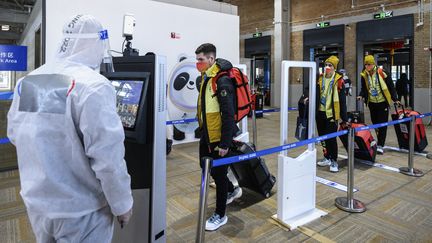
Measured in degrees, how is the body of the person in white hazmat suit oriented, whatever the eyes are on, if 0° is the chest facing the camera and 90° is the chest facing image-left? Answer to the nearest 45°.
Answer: approximately 225°

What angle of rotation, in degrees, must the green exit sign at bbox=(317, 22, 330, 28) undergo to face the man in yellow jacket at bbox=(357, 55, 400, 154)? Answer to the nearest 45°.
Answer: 0° — it already faces them

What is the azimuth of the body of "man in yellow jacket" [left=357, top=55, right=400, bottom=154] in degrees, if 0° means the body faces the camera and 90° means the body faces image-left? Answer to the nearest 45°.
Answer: approximately 45°

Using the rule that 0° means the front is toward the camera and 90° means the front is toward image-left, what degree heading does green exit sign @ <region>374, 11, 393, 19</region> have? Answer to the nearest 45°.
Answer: approximately 45°

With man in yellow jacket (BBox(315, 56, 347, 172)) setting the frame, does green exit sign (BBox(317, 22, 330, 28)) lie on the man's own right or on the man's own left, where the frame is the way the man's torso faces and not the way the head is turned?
on the man's own right

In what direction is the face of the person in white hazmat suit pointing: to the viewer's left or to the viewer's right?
to the viewer's right

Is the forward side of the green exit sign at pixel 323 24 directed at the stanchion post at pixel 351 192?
yes

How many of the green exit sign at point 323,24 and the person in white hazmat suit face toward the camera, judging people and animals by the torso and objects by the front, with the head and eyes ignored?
1
